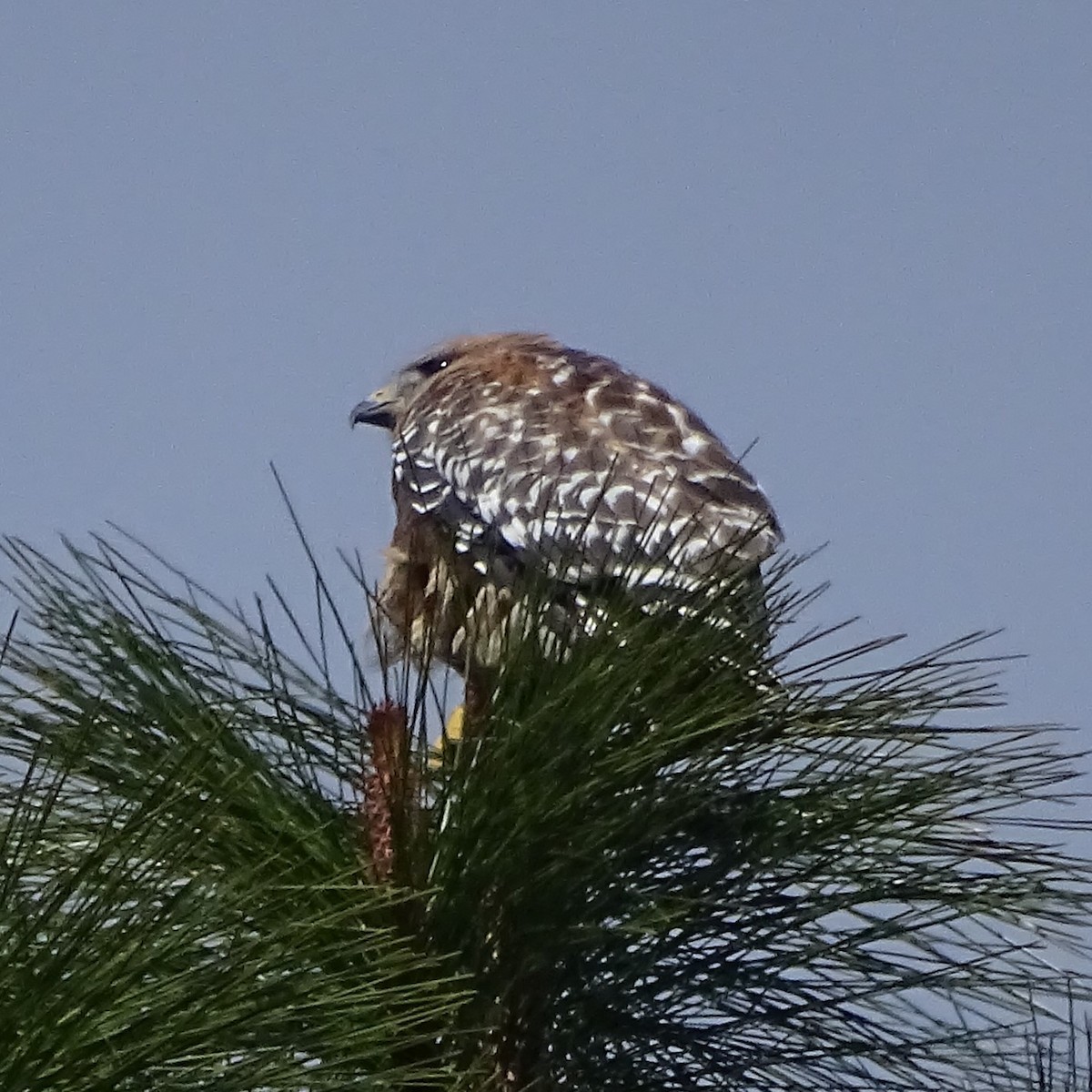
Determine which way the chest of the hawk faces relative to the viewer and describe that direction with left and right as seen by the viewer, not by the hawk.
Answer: facing to the left of the viewer
